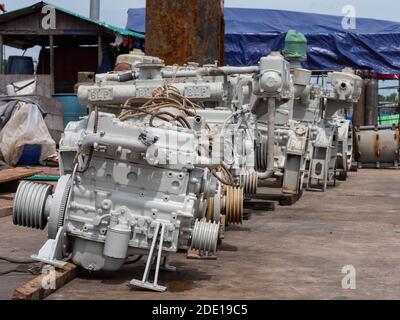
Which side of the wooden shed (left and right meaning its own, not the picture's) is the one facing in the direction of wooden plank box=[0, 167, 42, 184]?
front

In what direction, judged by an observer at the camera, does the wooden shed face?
facing the viewer

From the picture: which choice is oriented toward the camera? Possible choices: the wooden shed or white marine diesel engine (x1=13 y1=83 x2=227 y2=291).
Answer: the wooden shed

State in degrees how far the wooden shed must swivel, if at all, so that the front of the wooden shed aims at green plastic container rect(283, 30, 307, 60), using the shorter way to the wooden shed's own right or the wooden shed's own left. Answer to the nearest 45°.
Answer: approximately 45° to the wooden shed's own left

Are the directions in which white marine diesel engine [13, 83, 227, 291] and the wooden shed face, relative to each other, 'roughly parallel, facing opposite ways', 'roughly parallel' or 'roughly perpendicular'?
roughly perpendicular

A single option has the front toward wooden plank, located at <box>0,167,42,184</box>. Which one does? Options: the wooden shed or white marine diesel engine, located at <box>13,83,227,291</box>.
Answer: the wooden shed

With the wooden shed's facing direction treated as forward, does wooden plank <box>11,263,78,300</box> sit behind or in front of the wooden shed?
in front

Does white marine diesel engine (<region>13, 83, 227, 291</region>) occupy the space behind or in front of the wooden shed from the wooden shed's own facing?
in front
